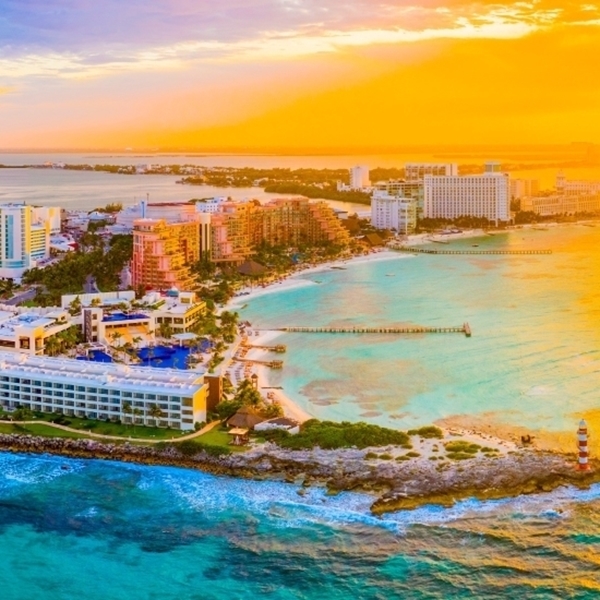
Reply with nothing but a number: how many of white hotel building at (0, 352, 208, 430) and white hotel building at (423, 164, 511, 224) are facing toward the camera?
2

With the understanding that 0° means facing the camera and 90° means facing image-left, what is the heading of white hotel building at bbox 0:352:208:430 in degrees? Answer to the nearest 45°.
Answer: approximately 0°

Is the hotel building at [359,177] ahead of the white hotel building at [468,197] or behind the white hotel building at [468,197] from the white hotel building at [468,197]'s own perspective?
behind

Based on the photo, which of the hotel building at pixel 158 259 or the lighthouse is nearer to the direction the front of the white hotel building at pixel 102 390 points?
the lighthouse

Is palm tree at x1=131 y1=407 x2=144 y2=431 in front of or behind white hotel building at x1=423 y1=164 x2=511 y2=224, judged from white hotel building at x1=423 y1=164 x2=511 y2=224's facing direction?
in front

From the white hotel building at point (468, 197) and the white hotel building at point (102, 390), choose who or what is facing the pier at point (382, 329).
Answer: the white hotel building at point (468, 197)

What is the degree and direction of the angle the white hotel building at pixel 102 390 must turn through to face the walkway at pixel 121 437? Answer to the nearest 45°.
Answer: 0° — it already faces it

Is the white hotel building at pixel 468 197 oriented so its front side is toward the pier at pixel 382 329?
yes
